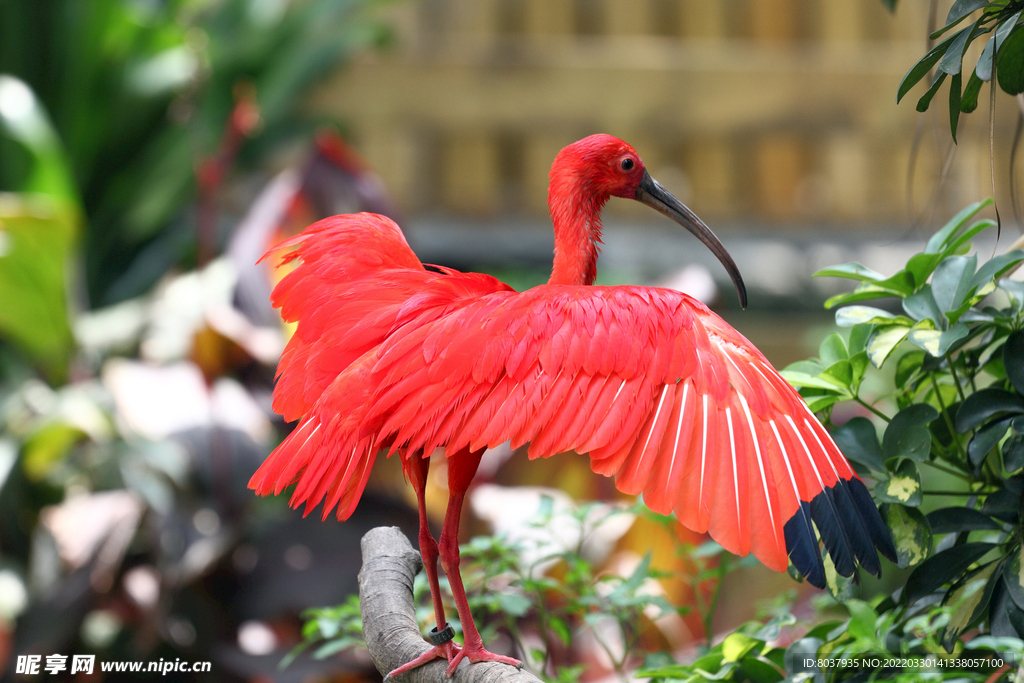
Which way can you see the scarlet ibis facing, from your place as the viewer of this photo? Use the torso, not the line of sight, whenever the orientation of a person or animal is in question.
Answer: facing away from the viewer and to the right of the viewer
